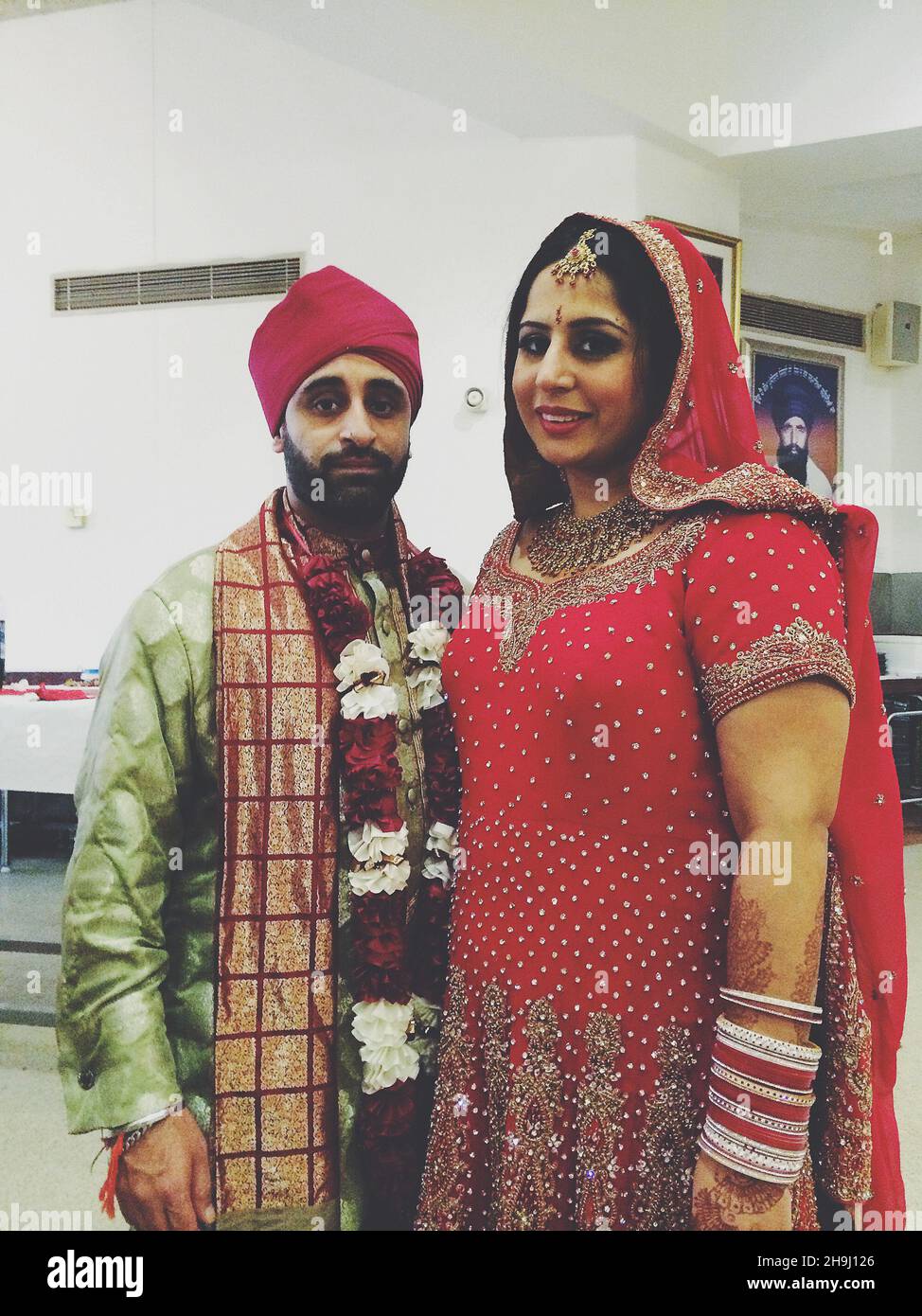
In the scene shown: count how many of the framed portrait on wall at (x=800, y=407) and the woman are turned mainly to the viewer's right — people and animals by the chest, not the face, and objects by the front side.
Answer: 0

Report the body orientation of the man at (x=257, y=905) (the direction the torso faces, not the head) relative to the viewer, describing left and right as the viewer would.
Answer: facing the viewer and to the right of the viewer

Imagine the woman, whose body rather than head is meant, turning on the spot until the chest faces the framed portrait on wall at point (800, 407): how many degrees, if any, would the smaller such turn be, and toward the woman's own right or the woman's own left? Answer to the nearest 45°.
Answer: approximately 135° to the woman's own right

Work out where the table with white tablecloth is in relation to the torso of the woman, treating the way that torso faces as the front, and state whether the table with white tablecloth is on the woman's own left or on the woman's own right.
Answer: on the woman's own right

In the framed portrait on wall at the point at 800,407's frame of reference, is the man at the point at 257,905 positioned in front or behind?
in front

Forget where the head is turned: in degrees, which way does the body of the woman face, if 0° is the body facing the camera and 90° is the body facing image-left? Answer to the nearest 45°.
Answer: approximately 45°
